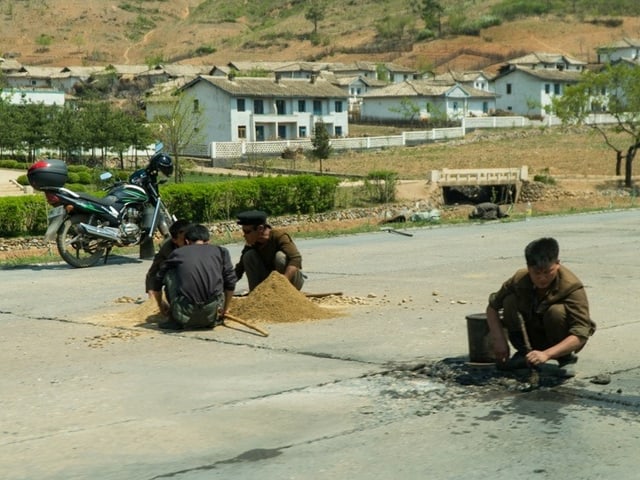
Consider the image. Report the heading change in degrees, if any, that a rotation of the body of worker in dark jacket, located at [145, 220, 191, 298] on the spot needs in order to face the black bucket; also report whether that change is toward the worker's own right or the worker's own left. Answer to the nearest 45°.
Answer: approximately 45° to the worker's own right

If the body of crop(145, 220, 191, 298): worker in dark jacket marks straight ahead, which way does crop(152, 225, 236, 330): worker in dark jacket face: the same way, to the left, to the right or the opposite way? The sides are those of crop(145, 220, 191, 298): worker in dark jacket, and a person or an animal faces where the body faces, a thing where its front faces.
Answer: to the left

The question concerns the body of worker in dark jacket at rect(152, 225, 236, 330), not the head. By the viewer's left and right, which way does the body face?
facing away from the viewer

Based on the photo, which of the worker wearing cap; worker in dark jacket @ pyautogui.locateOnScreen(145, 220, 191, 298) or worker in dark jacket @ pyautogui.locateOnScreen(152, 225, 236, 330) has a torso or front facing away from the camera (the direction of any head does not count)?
worker in dark jacket @ pyautogui.locateOnScreen(152, 225, 236, 330)

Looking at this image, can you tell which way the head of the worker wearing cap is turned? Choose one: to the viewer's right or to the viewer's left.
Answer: to the viewer's left

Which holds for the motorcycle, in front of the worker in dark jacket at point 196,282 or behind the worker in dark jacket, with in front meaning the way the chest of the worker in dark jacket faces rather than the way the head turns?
in front

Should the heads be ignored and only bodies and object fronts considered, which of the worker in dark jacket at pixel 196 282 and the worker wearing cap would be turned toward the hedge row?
the worker in dark jacket

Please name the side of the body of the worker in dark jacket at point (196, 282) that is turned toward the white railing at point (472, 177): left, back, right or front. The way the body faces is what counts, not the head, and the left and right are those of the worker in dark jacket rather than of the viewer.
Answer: front

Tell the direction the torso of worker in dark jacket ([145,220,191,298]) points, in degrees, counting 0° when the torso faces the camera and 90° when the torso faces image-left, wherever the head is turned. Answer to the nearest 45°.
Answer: approximately 270°

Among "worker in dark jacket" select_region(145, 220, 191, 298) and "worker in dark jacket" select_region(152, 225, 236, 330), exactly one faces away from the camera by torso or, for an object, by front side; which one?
"worker in dark jacket" select_region(152, 225, 236, 330)

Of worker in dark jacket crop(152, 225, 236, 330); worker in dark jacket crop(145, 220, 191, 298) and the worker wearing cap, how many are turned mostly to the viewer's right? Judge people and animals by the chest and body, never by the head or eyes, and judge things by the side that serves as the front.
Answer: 1

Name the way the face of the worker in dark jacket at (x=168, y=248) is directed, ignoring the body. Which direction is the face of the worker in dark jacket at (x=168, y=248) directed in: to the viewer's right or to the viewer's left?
to the viewer's right

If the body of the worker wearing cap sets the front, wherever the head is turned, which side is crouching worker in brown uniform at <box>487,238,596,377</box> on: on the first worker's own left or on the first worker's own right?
on the first worker's own left
